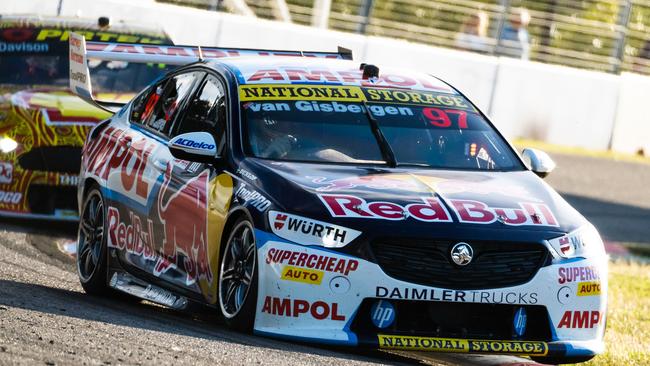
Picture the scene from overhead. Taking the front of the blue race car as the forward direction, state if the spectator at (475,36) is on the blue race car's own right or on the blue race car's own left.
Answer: on the blue race car's own left

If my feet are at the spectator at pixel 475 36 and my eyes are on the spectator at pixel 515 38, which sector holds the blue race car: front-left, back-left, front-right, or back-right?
back-right

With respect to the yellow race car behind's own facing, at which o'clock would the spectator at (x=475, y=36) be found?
The spectator is roughly at 7 o'clock from the yellow race car behind.

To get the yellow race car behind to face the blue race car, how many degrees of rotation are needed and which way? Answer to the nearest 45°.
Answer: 0° — it already faces it

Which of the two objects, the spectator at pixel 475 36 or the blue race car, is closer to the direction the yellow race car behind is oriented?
the blue race car

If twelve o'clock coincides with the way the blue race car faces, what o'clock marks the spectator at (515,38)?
The spectator is roughly at 8 o'clock from the blue race car.

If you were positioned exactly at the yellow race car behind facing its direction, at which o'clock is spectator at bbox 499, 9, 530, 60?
The spectator is roughly at 7 o'clock from the yellow race car behind.

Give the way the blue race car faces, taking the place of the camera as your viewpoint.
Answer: facing the viewer and to the right of the viewer

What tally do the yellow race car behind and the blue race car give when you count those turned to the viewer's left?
0
